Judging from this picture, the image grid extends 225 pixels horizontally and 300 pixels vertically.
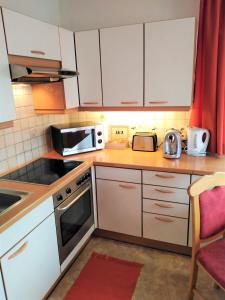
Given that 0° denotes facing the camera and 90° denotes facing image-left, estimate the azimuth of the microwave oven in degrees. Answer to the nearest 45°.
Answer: approximately 315°

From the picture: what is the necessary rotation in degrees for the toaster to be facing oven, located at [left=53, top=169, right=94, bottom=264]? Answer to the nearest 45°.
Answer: approximately 45° to its right

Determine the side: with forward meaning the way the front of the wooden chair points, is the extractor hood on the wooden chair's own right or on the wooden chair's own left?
on the wooden chair's own right
